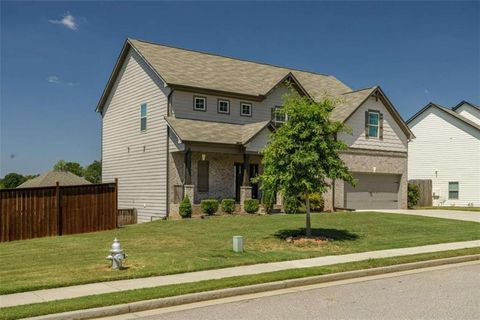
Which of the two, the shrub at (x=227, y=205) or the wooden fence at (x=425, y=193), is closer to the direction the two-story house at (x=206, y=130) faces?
the shrub

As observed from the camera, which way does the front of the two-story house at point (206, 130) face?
facing the viewer and to the right of the viewer

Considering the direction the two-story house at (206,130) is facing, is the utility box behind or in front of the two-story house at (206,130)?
in front

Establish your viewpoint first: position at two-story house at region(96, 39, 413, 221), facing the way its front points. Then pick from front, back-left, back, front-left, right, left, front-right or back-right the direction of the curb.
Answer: front-right

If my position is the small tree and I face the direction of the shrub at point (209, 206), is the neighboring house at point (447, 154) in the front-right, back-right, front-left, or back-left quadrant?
front-right

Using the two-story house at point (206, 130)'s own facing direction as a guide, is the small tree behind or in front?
in front

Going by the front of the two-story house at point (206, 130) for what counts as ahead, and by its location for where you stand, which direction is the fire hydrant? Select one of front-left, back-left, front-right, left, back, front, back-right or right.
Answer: front-right

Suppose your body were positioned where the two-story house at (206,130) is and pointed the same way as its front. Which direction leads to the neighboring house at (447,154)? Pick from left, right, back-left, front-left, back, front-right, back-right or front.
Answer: left

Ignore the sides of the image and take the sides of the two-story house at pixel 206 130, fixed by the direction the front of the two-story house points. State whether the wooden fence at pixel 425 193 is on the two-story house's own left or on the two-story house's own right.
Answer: on the two-story house's own left

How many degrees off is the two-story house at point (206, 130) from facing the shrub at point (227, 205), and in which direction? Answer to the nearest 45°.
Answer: approximately 45° to its right
